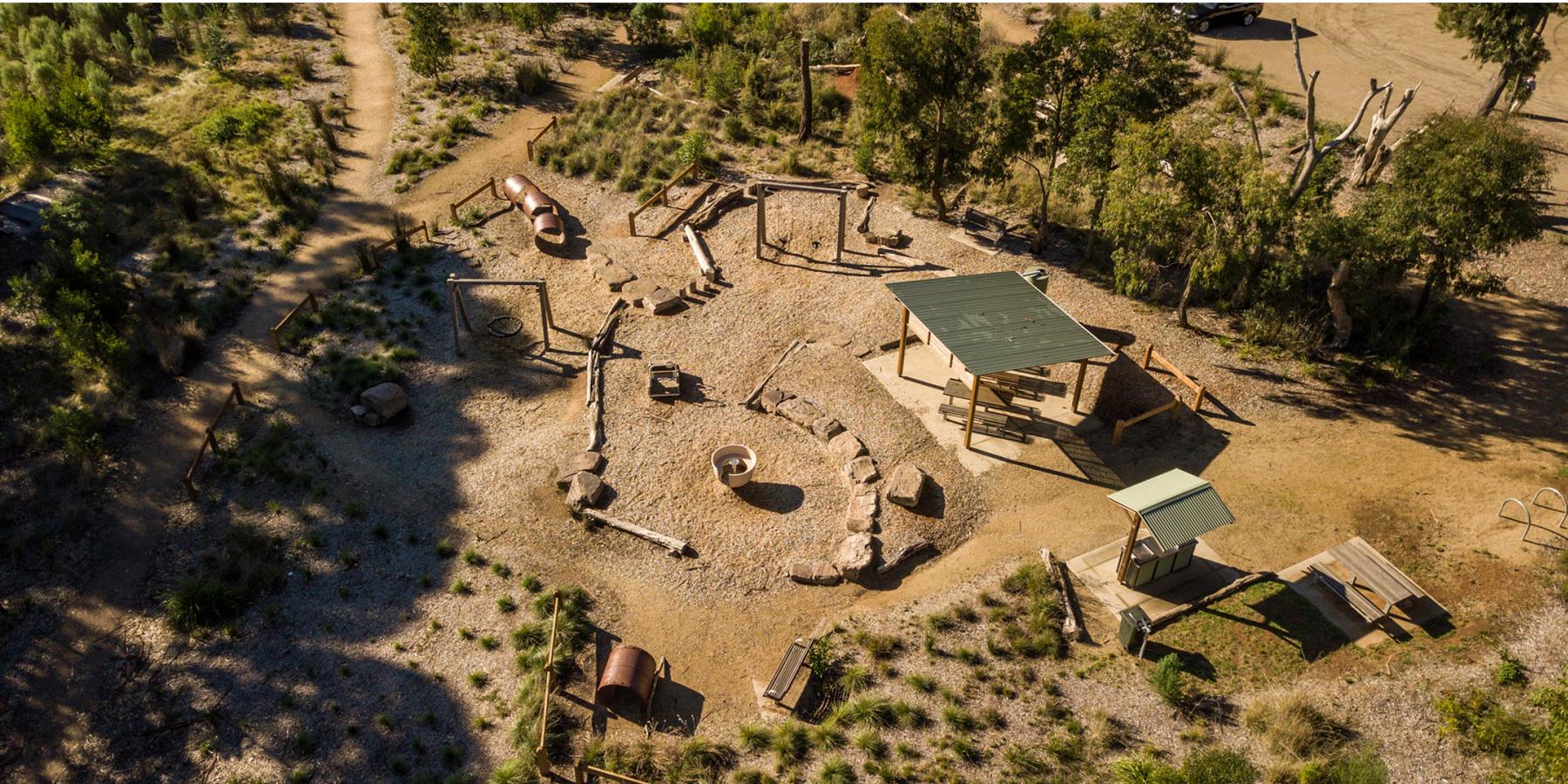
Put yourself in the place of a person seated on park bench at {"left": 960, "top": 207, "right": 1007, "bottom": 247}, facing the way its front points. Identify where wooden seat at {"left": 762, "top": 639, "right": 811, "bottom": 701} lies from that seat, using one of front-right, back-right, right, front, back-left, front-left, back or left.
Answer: front-left

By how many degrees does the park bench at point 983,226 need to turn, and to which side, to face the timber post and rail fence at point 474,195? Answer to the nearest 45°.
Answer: approximately 45° to its right

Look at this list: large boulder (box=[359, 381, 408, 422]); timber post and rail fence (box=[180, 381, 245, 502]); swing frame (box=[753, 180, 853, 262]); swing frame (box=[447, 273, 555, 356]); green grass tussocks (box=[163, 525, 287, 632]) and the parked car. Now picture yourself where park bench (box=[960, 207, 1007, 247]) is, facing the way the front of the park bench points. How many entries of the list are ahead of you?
5

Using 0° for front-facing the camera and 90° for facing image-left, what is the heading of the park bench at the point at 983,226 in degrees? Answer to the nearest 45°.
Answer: approximately 45°

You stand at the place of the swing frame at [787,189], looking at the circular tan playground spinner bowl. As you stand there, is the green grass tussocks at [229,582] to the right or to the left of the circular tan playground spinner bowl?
right

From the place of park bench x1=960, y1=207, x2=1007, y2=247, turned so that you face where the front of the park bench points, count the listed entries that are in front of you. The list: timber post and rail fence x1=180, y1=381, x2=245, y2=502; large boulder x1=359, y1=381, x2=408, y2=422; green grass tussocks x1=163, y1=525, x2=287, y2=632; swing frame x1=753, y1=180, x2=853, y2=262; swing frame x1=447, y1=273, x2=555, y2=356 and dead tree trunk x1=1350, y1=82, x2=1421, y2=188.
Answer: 5

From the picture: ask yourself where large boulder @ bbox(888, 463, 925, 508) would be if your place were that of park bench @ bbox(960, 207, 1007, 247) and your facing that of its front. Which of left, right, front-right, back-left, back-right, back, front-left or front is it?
front-left

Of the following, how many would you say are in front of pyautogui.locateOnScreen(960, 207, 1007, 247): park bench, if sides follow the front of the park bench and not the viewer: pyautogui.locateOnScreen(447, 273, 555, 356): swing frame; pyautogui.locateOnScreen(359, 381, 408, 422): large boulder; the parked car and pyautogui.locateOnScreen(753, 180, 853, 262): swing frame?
3

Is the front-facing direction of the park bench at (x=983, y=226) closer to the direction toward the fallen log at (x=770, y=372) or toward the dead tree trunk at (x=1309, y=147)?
the fallen log

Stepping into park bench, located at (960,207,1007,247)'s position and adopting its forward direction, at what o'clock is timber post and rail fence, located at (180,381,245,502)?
The timber post and rail fence is roughly at 12 o'clock from the park bench.

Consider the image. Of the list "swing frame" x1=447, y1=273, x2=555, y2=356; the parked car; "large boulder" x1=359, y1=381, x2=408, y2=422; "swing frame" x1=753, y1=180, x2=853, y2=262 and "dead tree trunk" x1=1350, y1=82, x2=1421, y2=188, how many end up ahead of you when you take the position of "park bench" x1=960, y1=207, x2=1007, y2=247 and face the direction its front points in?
3

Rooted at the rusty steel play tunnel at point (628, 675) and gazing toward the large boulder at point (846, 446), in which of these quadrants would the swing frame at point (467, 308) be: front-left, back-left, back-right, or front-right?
front-left

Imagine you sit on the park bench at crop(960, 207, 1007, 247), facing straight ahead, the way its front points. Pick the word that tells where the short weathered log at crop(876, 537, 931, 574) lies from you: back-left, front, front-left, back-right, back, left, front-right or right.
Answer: front-left

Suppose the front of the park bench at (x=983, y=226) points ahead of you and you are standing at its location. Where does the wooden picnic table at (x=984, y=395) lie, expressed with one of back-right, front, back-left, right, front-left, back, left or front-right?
front-left

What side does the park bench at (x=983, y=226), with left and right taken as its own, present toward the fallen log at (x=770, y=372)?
front

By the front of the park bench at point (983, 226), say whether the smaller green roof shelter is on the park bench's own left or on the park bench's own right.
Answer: on the park bench's own left

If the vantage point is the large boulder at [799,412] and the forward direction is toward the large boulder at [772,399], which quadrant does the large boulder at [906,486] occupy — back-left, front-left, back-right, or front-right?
back-left

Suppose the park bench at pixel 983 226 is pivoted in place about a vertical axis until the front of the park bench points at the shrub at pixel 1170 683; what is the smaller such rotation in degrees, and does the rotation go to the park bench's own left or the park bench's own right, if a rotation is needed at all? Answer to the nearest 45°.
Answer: approximately 45° to the park bench's own left

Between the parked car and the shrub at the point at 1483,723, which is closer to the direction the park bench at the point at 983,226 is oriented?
the shrub
